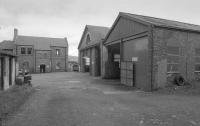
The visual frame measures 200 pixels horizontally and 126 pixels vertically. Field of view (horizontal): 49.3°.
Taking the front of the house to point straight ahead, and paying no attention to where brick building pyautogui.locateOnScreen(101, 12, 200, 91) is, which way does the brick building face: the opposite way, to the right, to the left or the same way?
to the right

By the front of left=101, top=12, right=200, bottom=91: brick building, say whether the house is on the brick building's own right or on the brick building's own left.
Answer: on the brick building's own right

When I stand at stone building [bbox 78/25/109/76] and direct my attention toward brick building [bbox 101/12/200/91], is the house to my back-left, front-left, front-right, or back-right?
back-right

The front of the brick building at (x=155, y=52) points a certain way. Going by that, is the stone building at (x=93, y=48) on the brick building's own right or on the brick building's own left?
on the brick building's own right

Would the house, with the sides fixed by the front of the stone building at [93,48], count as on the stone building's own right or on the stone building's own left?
on the stone building's own right

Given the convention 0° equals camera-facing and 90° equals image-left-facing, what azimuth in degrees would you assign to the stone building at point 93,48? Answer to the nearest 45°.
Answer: approximately 45°

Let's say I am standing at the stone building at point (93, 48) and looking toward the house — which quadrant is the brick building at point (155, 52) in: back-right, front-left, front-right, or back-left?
back-left

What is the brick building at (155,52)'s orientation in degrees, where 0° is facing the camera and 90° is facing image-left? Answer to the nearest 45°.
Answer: approximately 45°
